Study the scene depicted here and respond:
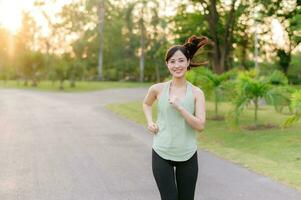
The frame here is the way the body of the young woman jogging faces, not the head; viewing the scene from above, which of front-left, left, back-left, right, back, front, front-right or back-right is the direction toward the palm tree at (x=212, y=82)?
back

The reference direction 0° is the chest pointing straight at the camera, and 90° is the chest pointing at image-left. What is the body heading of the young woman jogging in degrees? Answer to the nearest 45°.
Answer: approximately 0°

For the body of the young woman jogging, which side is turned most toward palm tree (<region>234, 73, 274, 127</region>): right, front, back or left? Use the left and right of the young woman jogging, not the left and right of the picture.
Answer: back
